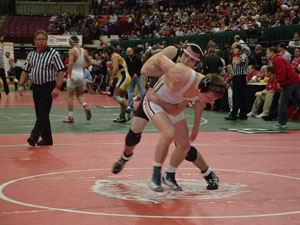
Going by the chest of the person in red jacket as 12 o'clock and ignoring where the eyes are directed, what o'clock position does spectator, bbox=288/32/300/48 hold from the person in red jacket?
The spectator is roughly at 3 o'clock from the person in red jacket.

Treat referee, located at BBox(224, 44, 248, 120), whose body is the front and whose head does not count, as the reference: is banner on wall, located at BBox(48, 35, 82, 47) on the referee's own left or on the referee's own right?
on the referee's own right

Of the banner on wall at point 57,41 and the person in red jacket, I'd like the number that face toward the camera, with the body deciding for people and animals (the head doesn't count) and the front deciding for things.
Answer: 1

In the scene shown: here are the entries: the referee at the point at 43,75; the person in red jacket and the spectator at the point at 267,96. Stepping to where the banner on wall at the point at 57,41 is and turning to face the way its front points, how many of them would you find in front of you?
3

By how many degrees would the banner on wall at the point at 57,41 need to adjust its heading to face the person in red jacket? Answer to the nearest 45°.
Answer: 0° — it already faces them

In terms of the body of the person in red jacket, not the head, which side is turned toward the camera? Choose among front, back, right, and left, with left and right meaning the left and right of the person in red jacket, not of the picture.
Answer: left

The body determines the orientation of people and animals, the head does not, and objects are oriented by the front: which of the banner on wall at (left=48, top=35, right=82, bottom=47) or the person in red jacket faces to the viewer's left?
the person in red jacket

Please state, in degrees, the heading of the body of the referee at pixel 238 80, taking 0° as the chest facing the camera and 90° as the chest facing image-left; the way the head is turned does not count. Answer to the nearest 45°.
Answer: approximately 45°

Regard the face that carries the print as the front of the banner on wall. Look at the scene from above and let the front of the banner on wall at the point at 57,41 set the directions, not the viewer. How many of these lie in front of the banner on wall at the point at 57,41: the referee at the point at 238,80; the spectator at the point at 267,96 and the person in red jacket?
3

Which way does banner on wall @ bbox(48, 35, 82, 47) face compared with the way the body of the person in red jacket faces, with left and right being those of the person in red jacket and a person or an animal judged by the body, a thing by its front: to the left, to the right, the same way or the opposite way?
to the left

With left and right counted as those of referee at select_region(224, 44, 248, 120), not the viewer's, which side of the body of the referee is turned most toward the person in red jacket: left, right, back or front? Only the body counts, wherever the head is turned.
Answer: left
